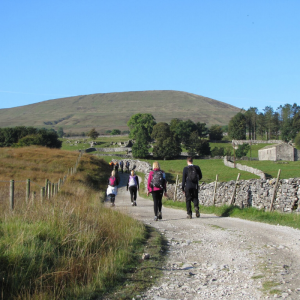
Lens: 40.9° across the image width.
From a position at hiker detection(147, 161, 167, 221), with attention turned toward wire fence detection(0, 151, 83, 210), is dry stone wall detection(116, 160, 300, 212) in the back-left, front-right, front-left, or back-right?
back-right

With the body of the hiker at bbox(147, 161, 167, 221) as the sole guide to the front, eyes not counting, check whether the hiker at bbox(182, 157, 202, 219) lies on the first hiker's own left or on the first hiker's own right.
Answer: on the first hiker's own right

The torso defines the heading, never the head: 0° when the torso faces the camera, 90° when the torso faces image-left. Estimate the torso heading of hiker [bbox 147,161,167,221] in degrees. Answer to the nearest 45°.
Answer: approximately 180°

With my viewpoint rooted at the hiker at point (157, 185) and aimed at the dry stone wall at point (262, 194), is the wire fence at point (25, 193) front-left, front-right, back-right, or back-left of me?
back-left

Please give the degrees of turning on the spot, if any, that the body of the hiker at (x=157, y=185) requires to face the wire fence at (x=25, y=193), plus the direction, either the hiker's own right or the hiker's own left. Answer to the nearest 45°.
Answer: approximately 90° to the hiker's own left

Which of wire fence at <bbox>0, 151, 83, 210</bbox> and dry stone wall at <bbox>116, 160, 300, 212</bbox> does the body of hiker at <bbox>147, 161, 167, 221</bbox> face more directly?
the dry stone wall

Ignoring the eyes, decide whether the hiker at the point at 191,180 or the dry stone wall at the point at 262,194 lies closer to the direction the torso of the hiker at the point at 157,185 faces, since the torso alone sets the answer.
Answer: the dry stone wall
